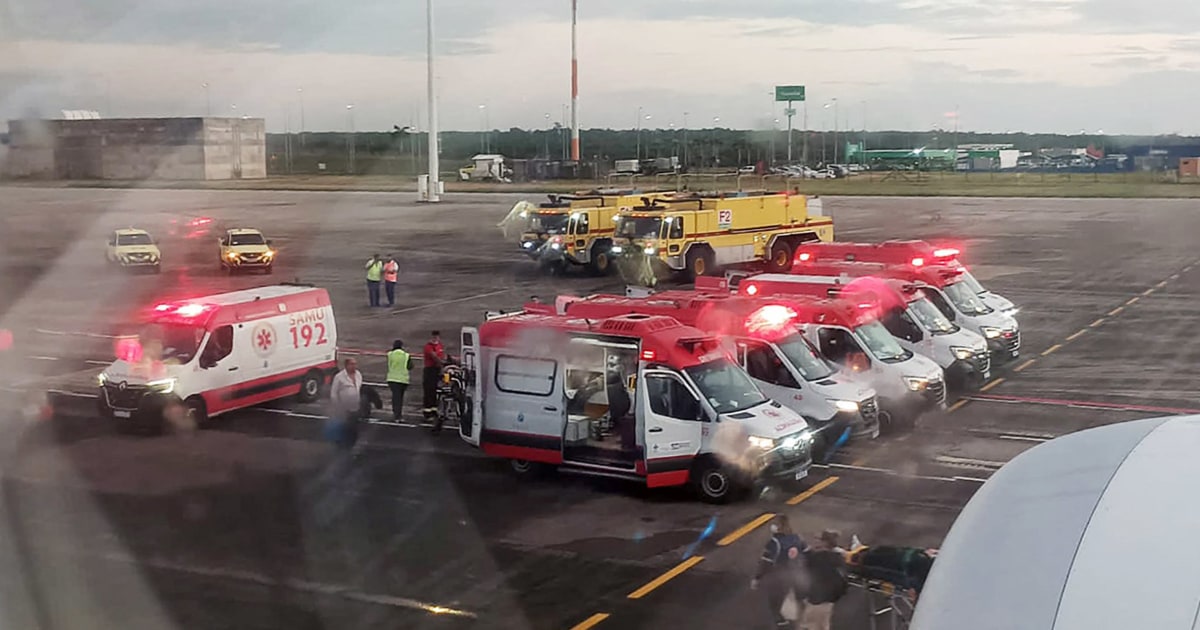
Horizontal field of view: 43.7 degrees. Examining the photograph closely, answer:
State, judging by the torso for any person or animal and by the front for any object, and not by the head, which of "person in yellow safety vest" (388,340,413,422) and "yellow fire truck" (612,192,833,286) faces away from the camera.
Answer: the person in yellow safety vest

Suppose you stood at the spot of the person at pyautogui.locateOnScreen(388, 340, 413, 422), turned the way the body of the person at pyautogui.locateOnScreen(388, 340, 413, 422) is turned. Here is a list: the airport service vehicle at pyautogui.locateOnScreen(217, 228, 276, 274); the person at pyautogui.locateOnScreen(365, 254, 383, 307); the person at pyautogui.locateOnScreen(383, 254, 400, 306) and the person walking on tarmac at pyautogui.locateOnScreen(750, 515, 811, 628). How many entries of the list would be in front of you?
3

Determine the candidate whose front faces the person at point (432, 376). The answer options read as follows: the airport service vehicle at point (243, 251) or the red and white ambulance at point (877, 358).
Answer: the airport service vehicle at point (243, 251)

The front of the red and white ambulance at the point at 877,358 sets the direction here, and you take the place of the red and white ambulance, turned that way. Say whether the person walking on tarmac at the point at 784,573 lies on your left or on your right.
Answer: on your right

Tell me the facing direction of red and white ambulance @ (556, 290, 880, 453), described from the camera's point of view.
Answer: facing the viewer and to the right of the viewer

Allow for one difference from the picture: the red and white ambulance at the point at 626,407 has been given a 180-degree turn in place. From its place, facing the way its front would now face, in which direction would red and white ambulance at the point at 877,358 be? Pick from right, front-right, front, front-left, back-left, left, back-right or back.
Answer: right

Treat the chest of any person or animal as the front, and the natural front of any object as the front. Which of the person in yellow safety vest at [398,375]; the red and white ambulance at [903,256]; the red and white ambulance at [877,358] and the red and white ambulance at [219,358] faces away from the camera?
the person in yellow safety vest

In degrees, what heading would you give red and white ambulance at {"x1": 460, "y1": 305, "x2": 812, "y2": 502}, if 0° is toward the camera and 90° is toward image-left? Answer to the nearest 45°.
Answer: approximately 315°

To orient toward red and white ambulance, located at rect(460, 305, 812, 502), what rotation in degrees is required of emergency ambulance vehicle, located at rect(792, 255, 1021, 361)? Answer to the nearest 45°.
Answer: approximately 90° to its right

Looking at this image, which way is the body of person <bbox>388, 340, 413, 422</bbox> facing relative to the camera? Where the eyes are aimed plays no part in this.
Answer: away from the camera

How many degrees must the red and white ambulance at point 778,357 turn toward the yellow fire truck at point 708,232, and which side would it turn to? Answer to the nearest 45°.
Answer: approximately 135° to its left

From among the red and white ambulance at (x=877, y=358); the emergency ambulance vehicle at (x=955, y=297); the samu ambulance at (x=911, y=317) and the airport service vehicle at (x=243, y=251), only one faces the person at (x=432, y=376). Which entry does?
the airport service vehicle at (x=243, y=251)

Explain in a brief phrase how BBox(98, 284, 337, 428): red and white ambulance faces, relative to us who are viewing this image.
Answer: facing the viewer and to the left of the viewer

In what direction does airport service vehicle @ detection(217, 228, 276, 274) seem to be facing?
toward the camera
